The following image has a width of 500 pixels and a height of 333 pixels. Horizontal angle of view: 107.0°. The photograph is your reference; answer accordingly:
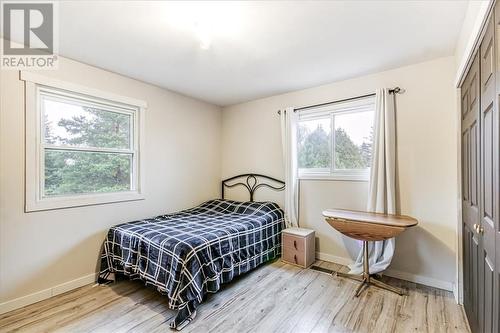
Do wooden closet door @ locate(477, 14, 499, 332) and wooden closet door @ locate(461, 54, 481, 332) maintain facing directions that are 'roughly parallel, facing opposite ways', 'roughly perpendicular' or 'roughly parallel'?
roughly parallel

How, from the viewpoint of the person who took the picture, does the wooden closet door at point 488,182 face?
facing to the left of the viewer

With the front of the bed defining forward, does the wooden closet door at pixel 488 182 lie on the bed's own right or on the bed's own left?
on the bed's own left

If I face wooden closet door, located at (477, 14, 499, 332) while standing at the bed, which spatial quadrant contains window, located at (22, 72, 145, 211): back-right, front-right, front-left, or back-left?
back-right

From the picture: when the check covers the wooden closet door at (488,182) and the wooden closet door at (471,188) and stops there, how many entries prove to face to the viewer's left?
2

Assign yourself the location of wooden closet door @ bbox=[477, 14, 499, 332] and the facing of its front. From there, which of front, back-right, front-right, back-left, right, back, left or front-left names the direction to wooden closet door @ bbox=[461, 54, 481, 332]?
right

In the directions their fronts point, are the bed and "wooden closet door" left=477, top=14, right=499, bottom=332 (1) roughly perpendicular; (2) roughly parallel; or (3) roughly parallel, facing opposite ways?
roughly perpendicular

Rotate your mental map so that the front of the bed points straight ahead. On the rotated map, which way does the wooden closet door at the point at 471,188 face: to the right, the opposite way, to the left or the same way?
to the right

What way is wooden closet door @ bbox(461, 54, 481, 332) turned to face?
to the viewer's left

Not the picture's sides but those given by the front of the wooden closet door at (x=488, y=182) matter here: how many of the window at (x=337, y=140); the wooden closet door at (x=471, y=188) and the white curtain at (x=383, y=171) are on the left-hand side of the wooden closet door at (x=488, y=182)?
0

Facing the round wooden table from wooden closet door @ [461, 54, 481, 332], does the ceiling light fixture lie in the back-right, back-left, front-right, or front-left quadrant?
front-left

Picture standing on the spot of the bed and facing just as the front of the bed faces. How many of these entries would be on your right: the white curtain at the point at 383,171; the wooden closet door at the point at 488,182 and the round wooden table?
0

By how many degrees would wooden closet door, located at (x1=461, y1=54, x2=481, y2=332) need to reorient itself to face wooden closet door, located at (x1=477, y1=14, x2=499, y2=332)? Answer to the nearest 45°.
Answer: approximately 90° to its left

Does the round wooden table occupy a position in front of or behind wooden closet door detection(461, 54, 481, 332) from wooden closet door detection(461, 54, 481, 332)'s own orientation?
in front

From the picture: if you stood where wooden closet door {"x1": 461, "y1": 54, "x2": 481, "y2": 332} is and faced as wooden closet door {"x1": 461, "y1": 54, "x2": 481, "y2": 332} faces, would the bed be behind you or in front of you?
in front
